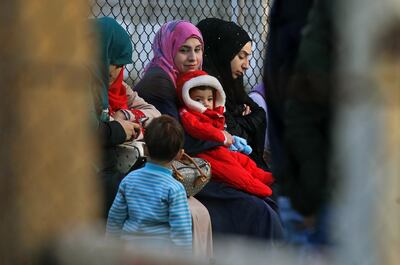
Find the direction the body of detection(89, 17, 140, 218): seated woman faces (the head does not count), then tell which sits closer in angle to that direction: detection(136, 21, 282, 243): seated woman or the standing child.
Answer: the seated woman

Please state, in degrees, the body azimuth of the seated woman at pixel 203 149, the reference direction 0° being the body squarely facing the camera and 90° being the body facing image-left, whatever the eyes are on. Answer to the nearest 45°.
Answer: approximately 315°

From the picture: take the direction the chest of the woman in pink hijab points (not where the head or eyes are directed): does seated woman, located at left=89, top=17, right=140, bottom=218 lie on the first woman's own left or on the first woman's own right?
on the first woman's own right

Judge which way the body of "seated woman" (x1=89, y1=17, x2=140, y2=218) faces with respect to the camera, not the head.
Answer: to the viewer's right

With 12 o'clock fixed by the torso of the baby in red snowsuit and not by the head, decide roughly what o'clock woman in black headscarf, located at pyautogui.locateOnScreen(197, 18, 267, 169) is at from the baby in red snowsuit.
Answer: The woman in black headscarf is roughly at 8 o'clock from the baby in red snowsuit.

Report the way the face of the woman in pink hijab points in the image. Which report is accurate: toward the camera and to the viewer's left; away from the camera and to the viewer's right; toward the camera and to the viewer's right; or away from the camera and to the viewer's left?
toward the camera and to the viewer's right

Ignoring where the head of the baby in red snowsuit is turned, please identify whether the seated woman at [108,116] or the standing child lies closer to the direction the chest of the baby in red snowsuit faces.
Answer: the standing child

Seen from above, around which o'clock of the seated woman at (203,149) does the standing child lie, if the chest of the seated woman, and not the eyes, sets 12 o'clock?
The standing child is roughly at 2 o'clock from the seated woman.

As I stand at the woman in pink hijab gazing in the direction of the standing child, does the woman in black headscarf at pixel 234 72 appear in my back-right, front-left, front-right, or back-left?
back-left

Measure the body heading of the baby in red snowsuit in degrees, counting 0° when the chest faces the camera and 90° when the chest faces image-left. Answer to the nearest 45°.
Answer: approximately 315°
